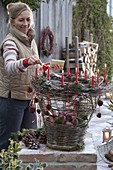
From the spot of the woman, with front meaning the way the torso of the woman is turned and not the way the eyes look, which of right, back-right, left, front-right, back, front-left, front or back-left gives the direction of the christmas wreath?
back-left

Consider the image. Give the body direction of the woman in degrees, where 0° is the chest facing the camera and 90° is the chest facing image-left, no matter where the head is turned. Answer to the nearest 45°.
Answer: approximately 315°

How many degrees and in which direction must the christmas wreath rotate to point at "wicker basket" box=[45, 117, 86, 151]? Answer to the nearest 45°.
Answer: approximately 45° to its right

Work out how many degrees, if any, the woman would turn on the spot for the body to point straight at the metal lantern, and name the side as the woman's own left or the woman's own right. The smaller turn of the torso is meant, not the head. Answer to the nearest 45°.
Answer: approximately 90° to the woman's own left

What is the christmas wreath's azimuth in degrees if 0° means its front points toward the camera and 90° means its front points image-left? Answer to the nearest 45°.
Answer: approximately 315°

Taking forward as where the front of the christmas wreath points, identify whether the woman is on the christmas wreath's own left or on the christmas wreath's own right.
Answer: on the christmas wreath's own right

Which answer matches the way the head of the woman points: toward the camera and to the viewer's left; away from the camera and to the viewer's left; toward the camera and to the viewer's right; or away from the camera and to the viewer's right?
toward the camera and to the viewer's right

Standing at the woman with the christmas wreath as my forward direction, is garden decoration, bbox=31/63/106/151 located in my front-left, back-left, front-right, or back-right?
back-right
